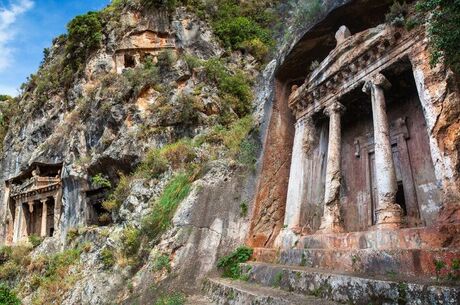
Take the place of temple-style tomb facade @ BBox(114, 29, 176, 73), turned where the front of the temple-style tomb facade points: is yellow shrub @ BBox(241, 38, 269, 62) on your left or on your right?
on your left

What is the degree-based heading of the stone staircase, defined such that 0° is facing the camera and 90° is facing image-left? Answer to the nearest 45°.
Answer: approximately 45°

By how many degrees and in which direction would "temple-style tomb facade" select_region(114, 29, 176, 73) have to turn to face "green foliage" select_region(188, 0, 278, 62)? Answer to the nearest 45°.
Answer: approximately 45° to its left

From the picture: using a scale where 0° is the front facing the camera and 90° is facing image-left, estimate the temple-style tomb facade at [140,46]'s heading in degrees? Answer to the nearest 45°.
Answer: approximately 0°
